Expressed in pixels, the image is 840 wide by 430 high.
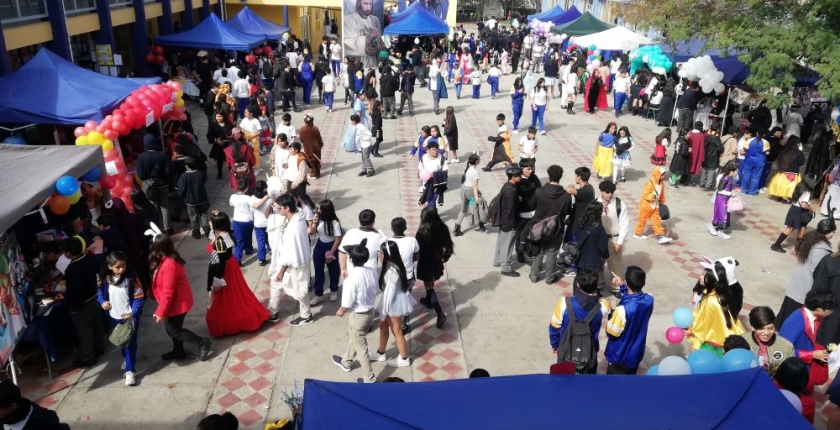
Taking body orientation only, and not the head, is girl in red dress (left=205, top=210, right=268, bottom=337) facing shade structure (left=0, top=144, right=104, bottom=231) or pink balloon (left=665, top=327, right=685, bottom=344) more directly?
the shade structure

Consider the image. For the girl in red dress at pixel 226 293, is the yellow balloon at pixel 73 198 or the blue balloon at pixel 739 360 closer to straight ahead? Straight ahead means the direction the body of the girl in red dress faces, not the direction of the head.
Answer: the yellow balloon

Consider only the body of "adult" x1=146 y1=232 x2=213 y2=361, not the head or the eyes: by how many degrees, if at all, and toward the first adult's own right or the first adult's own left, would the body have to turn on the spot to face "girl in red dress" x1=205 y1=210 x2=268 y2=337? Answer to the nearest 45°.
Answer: approximately 135° to the first adult's own right

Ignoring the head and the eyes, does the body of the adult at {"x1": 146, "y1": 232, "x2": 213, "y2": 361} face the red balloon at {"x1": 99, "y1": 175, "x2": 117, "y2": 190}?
no

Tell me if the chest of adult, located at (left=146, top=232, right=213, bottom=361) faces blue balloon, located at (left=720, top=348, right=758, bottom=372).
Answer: no

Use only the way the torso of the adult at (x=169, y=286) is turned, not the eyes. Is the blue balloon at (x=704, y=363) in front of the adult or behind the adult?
behind

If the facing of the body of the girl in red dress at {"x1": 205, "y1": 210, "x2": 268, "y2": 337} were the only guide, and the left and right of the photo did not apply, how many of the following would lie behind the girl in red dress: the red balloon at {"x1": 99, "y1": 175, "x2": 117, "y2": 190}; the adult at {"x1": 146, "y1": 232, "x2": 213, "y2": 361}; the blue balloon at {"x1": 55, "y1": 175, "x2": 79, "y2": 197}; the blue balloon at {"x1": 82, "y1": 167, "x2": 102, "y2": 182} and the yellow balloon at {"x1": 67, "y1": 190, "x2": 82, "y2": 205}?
0

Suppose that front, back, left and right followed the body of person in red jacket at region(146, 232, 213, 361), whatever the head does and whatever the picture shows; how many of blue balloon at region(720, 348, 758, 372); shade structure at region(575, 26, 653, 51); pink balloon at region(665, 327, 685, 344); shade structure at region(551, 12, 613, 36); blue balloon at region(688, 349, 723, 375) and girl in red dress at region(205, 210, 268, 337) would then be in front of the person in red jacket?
0

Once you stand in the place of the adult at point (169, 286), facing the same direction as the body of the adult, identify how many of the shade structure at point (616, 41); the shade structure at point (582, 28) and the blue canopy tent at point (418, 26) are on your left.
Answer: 0

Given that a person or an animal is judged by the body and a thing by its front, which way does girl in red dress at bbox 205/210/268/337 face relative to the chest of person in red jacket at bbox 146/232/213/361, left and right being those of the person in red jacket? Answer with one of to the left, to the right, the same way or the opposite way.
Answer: the same way

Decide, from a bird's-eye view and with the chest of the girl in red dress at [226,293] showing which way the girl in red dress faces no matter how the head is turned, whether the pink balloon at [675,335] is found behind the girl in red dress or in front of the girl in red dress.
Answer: behind

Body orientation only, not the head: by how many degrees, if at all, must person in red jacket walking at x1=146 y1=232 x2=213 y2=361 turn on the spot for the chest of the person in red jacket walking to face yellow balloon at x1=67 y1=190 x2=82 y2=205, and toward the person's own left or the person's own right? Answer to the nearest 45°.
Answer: approximately 45° to the person's own right

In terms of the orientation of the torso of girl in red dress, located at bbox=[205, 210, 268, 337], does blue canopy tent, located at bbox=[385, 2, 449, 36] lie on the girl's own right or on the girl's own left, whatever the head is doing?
on the girl's own right

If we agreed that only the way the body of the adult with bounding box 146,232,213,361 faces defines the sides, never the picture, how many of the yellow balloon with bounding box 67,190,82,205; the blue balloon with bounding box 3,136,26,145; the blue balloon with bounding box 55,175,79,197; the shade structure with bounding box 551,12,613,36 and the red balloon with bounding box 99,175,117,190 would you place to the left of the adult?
0

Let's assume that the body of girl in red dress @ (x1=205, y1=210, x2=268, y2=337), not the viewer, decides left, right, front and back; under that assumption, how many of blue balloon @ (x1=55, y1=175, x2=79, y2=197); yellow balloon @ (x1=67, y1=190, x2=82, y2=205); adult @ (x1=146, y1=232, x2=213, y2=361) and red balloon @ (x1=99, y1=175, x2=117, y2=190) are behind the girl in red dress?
0
